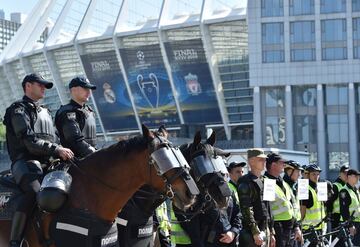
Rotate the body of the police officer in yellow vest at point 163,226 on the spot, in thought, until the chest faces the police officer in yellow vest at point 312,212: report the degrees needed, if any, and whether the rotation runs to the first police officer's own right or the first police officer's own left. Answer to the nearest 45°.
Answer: approximately 45° to the first police officer's own left

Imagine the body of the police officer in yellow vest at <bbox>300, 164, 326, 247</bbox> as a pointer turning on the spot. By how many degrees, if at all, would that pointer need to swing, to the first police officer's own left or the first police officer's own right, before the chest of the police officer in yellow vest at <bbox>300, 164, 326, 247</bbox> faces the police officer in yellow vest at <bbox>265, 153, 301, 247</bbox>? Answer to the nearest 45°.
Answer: approximately 45° to the first police officer's own right

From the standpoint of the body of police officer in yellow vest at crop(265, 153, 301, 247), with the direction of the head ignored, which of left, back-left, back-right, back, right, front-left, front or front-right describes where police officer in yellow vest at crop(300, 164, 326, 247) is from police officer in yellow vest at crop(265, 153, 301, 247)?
back-left

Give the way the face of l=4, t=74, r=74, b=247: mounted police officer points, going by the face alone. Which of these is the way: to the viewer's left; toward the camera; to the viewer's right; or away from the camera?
to the viewer's right

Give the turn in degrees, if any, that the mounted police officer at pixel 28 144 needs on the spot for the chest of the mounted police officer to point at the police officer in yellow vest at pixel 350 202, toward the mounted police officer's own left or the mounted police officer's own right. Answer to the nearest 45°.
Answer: approximately 45° to the mounted police officer's own left

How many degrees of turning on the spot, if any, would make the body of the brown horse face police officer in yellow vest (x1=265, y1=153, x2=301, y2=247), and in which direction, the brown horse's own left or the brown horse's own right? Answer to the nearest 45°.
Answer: approximately 45° to the brown horse's own left

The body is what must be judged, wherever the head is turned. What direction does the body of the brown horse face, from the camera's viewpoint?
to the viewer's right
